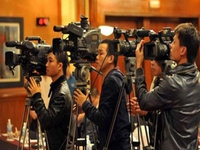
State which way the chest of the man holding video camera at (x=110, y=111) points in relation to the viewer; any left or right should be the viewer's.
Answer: facing to the left of the viewer

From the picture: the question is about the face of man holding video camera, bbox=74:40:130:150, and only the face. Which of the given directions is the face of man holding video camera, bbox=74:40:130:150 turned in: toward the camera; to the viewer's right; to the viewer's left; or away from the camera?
to the viewer's left

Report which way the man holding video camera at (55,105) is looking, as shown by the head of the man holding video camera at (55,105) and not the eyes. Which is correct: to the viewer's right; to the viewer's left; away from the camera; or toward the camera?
to the viewer's left

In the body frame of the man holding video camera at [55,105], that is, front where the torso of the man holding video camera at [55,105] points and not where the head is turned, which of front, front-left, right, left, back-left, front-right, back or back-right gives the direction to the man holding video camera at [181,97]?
back-left

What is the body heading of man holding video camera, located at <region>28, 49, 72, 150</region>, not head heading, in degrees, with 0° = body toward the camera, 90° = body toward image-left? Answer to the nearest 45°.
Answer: approximately 90°

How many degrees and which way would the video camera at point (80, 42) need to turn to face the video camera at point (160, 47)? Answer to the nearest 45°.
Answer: approximately 135° to its left

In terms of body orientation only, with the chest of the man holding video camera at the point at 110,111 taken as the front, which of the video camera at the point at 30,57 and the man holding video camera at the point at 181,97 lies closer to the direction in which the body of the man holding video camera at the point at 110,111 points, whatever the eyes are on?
the video camera

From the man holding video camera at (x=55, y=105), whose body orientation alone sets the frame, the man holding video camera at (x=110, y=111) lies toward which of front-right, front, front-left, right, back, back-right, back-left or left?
back-left

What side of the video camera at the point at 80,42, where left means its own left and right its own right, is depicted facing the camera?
left

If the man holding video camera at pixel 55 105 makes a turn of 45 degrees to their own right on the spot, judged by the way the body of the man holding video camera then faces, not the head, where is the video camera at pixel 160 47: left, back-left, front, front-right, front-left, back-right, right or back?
back

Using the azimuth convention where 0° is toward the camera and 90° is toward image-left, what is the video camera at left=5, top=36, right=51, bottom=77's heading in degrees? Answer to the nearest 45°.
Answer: approximately 90°
